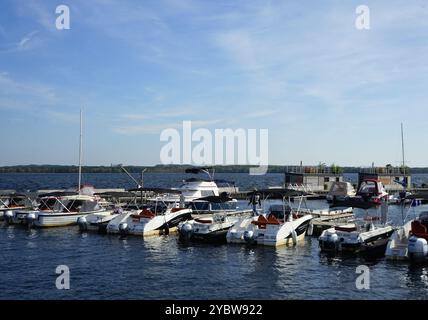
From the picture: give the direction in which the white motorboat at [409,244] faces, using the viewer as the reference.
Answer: facing away from the viewer and to the right of the viewer

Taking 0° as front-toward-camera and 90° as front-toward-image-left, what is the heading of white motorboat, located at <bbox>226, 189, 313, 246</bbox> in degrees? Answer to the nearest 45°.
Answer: approximately 225°

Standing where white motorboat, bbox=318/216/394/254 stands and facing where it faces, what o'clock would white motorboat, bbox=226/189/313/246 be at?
white motorboat, bbox=226/189/313/246 is roughly at 8 o'clock from white motorboat, bbox=318/216/394/254.

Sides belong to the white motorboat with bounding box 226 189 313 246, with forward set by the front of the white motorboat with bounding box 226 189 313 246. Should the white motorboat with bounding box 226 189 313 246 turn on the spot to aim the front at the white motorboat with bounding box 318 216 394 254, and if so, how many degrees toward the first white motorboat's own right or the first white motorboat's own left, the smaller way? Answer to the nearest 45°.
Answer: approximately 90° to the first white motorboat's own right

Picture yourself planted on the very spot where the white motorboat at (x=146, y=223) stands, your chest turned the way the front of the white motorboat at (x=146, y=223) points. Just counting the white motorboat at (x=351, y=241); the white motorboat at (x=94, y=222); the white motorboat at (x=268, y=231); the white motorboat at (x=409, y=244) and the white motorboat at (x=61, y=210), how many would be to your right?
3

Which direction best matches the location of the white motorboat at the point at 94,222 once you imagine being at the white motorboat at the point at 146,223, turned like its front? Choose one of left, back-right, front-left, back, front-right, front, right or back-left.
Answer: left

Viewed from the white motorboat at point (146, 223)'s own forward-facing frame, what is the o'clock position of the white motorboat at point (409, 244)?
the white motorboat at point (409, 244) is roughly at 3 o'clock from the white motorboat at point (146, 223).

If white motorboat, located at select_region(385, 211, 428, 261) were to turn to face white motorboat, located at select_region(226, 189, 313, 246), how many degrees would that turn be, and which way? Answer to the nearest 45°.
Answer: approximately 135° to its left

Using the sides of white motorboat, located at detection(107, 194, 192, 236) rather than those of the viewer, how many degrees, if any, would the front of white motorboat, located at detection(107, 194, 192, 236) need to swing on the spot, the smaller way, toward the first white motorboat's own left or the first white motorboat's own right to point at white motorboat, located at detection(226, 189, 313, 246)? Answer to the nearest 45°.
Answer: approximately 90° to the first white motorboat's own right

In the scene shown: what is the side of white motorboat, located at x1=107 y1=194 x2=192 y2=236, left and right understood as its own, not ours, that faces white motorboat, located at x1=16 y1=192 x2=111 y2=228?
left

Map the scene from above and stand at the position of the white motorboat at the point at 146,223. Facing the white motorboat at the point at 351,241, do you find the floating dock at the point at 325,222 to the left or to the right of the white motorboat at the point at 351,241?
left

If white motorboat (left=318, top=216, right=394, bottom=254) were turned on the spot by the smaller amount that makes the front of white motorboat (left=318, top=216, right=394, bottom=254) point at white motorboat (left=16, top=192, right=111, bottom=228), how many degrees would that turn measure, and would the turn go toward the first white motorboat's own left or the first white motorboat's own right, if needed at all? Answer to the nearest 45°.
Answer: approximately 135° to the first white motorboat's own left

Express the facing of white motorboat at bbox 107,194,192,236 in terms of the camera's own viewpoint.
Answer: facing away from the viewer and to the right of the viewer

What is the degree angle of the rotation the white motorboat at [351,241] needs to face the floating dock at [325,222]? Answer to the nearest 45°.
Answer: approximately 45° to its left
